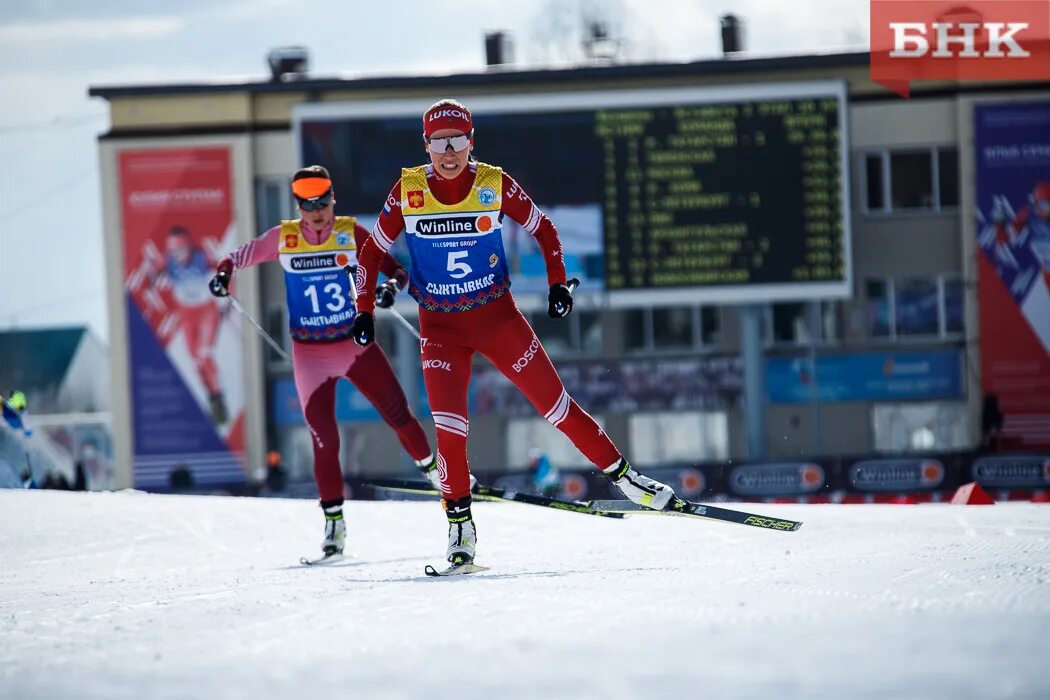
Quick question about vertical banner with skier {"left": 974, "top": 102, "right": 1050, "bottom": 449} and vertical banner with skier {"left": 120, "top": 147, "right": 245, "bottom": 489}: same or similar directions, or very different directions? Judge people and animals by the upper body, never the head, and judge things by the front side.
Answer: same or similar directions

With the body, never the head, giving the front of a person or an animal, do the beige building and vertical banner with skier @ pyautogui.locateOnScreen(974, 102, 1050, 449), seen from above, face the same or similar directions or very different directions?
same or similar directions

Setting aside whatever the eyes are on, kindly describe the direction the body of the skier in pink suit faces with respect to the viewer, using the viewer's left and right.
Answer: facing the viewer

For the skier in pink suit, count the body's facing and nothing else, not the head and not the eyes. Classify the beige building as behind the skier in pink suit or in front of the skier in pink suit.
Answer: behind

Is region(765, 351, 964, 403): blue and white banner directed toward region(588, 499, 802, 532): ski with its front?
yes

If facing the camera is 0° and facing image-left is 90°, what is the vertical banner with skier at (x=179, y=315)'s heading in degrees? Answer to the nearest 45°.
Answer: approximately 0°

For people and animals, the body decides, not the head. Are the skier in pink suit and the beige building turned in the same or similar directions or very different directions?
same or similar directions

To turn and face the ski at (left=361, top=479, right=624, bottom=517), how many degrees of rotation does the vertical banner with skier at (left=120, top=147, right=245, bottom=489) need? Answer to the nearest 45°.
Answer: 0° — it already faces it

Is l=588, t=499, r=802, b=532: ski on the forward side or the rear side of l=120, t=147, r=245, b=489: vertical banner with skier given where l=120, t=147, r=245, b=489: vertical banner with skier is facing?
on the forward side

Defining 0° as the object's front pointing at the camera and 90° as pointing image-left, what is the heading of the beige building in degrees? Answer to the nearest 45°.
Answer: approximately 0°

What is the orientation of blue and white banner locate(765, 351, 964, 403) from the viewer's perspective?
toward the camera

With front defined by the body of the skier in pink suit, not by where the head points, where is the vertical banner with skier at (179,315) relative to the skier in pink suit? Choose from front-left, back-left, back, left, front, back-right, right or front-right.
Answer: back

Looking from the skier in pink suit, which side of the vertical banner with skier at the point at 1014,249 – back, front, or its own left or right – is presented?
front

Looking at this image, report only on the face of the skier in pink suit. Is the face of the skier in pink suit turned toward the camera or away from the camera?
toward the camera

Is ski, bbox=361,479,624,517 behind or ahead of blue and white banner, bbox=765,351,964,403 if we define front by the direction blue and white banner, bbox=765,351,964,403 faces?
ahead

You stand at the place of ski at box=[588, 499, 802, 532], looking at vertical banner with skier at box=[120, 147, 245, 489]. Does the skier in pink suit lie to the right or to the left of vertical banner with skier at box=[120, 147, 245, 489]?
left
